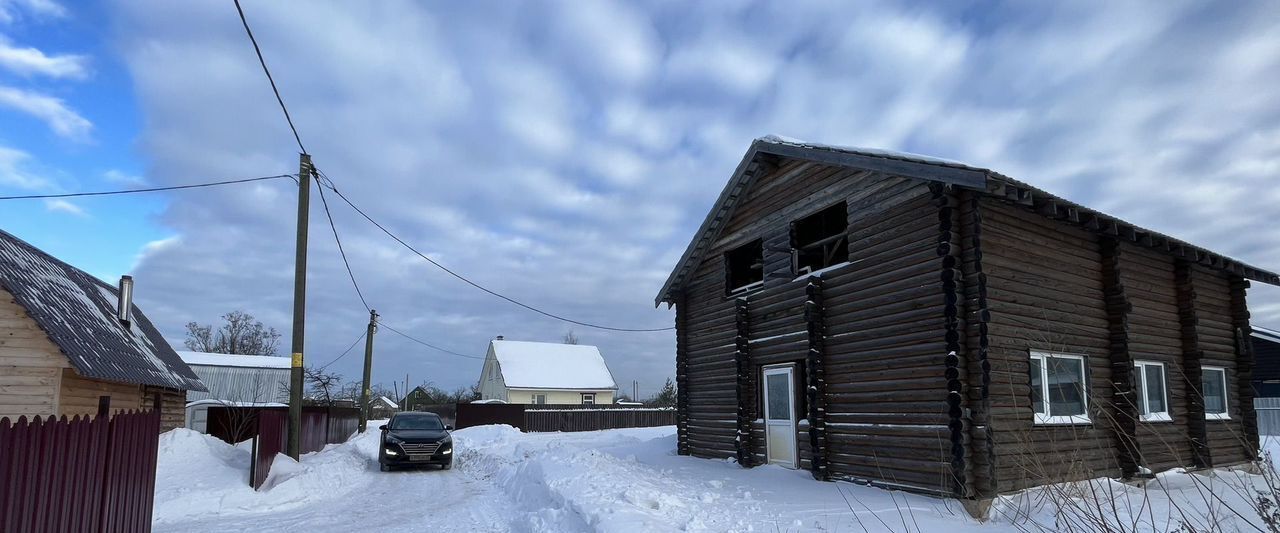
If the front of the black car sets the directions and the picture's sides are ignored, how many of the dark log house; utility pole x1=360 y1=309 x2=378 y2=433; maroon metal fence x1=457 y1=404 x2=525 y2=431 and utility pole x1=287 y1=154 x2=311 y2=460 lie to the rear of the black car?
2

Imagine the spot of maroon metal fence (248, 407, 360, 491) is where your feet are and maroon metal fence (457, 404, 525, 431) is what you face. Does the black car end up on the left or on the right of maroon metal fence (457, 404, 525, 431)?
right

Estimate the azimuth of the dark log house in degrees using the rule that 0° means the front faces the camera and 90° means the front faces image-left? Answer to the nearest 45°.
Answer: approximately 45°

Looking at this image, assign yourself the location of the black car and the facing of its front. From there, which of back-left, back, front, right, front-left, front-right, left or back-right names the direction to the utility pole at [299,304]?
front-right

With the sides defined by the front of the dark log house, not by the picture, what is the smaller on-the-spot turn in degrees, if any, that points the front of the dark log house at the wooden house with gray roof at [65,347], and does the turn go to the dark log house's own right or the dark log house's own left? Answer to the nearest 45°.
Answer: approximately 45° to the dark log house's own right

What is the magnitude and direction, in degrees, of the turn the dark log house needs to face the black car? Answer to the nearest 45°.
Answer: approximately 45° to its right

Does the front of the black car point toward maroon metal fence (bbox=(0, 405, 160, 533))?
yes

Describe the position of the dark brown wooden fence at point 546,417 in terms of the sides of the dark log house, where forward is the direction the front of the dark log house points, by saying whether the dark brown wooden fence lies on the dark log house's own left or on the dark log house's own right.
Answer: on the dark log house's own right

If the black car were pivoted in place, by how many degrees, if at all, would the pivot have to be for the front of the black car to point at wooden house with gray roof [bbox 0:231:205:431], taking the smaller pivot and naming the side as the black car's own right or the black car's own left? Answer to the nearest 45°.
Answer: approximately 45° to the black car's own right

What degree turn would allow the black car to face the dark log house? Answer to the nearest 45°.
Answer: approximately 45° to its left

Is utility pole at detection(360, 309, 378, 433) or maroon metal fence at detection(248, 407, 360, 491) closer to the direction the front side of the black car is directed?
the maroon metal fence

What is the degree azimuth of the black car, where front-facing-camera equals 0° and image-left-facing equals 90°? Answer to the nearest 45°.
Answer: approximately 0°
